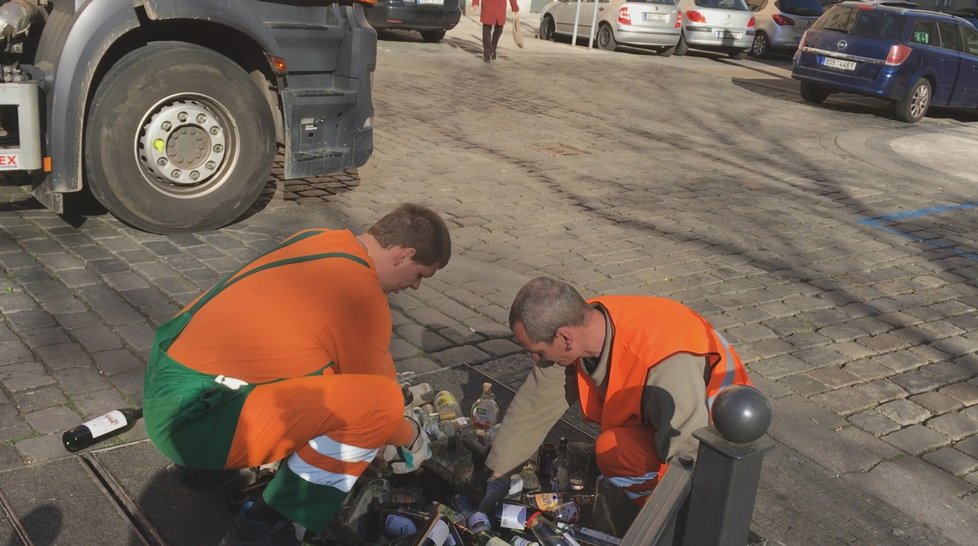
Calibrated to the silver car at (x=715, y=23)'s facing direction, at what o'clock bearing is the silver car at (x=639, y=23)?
the silver car at (x=639, y=23) is roughly at 8 o'clock from the silver car at (x=715, y=23).

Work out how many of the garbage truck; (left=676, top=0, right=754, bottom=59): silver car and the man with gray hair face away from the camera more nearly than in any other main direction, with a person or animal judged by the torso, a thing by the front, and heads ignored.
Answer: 1

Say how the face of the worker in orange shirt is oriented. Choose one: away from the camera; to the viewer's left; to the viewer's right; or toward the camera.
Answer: to the viewer's right

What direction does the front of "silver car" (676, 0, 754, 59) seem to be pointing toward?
away from the camera

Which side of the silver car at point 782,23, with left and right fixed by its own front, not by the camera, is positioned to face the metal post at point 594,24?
left

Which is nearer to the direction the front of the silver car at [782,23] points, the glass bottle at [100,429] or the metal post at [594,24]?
the metal post

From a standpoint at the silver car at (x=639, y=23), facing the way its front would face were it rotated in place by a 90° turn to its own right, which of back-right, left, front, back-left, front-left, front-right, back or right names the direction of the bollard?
back-right

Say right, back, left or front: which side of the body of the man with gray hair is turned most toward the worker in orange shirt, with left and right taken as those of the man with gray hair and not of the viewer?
front

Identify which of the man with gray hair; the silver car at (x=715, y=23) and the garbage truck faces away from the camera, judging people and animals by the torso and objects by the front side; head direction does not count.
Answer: the silver car

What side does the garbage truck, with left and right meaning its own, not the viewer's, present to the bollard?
right

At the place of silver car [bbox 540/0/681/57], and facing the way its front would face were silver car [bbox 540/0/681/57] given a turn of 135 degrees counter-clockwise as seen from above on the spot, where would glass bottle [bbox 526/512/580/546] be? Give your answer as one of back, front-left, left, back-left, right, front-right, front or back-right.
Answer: front

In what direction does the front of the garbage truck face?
to the viewer's right

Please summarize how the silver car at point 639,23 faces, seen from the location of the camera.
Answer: facing away from the viewer and to the left of the viewer

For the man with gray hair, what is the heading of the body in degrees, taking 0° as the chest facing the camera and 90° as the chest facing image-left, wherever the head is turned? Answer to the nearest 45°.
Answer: approximately 45°

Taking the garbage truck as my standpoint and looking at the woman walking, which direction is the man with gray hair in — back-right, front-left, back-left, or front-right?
back-right

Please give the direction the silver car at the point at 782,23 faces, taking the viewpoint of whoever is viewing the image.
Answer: facing away from the viewer and to the left of the viewer

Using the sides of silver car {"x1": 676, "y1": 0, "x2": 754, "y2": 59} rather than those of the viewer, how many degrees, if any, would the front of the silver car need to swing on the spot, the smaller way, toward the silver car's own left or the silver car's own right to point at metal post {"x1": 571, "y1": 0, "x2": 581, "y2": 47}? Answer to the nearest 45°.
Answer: approximately 90° to the silver car's own left
